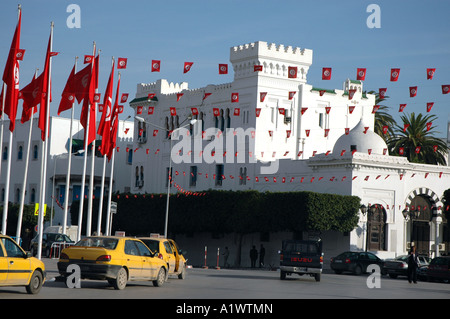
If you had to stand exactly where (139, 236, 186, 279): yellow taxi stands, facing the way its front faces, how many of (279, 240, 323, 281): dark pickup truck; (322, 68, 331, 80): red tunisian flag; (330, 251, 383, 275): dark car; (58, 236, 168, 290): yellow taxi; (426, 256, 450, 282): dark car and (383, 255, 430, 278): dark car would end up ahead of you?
5

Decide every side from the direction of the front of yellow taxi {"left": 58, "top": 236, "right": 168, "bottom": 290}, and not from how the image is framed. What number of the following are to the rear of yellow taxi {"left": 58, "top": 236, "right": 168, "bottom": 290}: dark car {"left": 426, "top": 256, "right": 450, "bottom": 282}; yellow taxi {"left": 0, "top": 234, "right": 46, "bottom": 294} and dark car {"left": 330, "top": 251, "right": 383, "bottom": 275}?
1

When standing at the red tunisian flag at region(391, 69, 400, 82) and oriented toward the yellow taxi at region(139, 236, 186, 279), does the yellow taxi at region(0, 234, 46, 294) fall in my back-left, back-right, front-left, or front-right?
front-left

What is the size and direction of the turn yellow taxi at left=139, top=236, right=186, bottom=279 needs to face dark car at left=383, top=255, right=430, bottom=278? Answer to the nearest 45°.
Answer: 0° — it already faces it

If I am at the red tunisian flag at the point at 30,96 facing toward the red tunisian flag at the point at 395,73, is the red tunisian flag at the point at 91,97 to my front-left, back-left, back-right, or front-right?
front-left

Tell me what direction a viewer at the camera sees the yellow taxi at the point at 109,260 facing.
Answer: facing away from the viewer and to the right of the viewer

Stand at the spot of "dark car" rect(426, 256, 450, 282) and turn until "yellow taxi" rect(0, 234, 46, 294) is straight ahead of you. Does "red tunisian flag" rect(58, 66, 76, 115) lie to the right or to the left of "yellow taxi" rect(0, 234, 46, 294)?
right

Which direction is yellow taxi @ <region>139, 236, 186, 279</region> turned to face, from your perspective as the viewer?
facing away from the viewer and to the right of the viewer

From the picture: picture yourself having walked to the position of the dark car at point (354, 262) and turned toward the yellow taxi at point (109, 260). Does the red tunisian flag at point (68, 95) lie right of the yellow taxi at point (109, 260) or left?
right

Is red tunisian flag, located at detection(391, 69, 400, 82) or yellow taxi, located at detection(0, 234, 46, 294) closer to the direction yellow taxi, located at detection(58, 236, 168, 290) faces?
the red tunisian flag

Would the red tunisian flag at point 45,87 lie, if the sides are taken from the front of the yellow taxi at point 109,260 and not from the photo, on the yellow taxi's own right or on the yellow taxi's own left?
on the yellow taxi's own left
